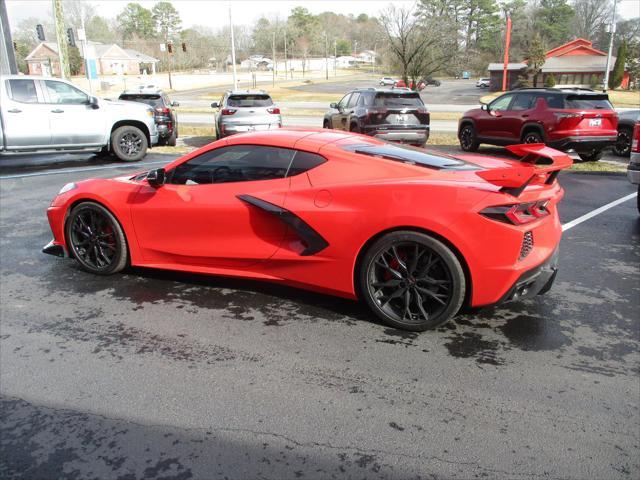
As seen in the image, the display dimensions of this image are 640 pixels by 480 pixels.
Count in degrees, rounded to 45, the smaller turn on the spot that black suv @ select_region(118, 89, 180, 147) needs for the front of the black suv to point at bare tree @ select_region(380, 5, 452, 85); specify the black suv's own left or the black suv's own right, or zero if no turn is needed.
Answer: approximately 45° to the black suv's own right

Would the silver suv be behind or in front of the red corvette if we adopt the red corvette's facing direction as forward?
in front

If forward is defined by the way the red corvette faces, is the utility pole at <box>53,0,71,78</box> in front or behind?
in front

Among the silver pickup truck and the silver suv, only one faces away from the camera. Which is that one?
the silver suv

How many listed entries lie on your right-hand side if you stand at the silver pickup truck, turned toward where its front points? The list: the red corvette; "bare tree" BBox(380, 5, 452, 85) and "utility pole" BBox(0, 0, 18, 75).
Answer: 1

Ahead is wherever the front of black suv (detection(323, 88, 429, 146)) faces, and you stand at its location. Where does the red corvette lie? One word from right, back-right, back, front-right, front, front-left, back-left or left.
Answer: back-left

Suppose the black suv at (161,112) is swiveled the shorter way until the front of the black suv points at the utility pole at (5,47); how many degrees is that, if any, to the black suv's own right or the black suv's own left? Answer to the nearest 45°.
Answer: approximately 45° to the black suv's own left

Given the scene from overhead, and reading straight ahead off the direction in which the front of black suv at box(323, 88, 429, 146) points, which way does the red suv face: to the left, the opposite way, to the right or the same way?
the same way

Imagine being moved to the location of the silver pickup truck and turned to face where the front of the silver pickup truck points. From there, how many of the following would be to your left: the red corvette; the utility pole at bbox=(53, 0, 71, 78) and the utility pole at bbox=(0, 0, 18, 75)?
2

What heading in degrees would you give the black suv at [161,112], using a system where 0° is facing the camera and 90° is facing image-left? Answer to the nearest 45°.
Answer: approximately 180°

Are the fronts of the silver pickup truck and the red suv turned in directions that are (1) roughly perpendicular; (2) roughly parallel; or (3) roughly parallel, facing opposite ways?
roughly perpendicular

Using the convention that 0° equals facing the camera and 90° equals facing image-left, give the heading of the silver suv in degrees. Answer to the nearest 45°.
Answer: approximately 180°

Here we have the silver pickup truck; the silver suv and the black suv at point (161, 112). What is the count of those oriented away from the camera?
2

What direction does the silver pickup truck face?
to the viewer's right

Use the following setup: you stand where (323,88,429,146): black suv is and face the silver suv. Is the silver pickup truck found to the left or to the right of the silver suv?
left

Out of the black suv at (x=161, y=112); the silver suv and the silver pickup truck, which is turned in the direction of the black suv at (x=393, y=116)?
the silver pickup truck

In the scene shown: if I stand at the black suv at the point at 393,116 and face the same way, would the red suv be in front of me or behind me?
behind
